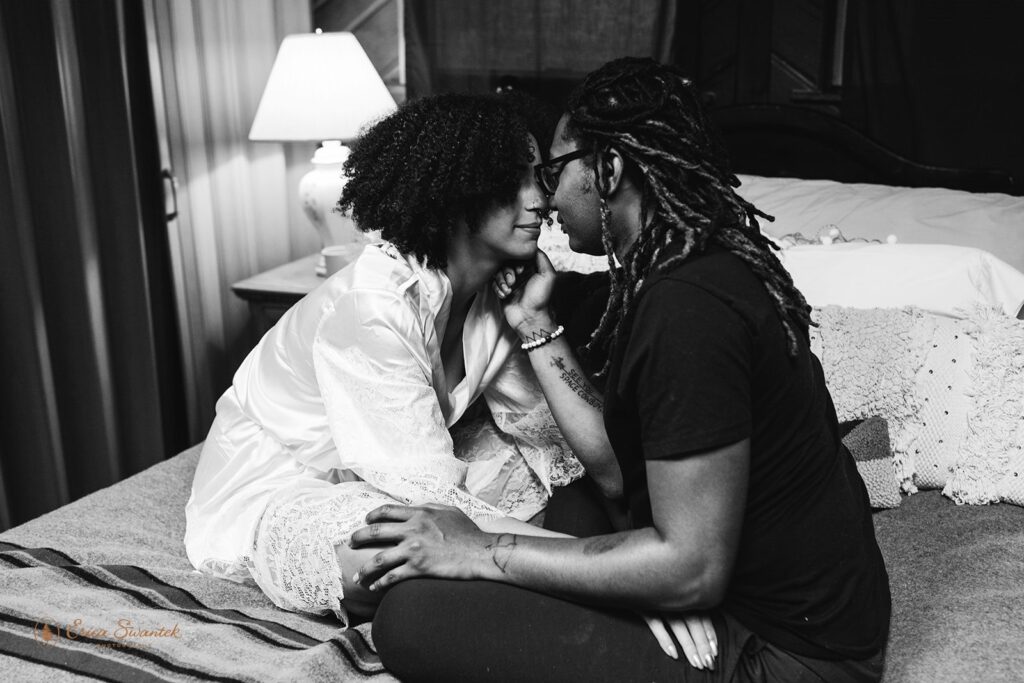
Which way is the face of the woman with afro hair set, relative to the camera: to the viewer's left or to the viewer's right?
to the viewer's right

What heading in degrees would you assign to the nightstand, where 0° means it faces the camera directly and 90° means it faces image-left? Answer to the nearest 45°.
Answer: approximately 0°

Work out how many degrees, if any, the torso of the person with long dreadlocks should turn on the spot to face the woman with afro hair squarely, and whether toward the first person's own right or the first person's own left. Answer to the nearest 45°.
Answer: approximately 45° to the first person's own right

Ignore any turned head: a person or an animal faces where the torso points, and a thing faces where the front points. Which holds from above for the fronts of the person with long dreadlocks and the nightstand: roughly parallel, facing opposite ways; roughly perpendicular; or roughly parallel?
roughly perpendicular

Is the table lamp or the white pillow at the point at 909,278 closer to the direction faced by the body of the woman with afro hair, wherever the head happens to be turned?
the white pillow

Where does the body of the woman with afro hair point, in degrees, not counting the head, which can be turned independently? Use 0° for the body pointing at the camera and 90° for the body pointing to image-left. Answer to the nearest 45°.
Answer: approximately 315°

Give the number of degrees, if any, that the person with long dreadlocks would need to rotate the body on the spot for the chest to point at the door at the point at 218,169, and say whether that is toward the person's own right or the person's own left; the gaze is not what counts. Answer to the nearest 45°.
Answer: approximately 45° to the person's own right

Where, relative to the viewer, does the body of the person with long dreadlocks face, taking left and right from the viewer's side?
facing to the left of the viewer

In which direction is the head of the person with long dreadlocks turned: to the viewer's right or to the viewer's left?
to the viewer's left
